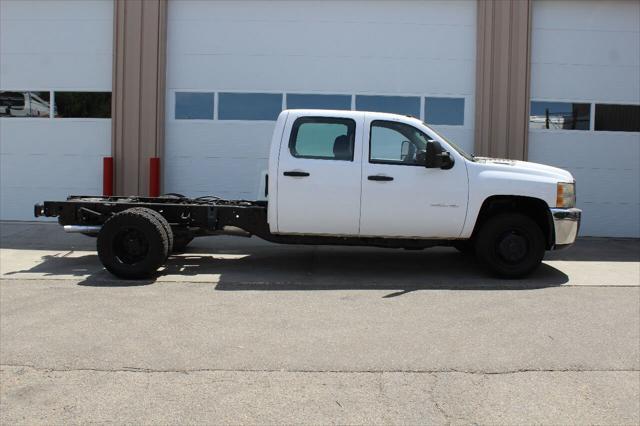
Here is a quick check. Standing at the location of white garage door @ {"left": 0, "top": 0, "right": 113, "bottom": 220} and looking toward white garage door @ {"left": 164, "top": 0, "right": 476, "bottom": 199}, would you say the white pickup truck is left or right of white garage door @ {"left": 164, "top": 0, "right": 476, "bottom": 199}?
right

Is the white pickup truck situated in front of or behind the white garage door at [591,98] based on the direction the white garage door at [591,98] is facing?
in front

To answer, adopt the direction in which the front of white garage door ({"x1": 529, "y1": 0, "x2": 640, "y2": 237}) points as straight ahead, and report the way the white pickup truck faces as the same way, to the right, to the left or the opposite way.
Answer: to the left

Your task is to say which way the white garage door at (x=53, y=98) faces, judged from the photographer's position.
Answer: facing the viewer

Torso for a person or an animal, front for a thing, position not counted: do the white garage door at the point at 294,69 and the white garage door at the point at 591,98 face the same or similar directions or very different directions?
same or similar directions

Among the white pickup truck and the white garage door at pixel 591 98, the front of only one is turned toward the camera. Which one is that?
the white garage door

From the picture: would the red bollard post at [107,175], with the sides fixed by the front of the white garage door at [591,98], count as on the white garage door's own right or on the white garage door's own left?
on the white garage door's own right

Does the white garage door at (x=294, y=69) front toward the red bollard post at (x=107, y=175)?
no

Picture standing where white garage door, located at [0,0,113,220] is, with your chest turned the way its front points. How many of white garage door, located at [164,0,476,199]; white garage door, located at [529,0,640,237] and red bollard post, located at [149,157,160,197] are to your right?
0

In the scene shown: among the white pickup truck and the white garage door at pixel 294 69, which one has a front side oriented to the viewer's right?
the white pickup truck

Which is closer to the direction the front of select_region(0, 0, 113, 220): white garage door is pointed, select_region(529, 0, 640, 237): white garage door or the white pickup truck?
the white pickup truck

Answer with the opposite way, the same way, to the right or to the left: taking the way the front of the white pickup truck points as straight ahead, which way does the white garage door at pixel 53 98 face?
to the right

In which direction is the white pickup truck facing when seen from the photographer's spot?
facing to the right of the viewer

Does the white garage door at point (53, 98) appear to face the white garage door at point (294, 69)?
no

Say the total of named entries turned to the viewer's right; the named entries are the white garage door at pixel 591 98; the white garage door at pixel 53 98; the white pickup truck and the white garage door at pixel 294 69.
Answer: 1

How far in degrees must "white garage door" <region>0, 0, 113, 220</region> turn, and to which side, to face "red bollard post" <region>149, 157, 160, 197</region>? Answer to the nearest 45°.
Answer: approximately 45° to its left

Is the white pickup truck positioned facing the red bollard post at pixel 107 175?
no
